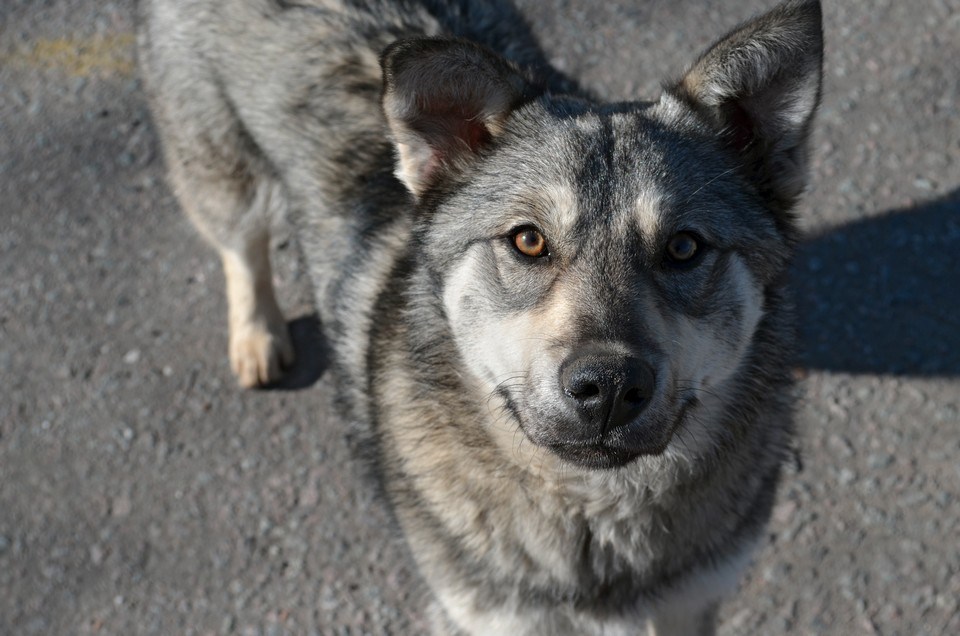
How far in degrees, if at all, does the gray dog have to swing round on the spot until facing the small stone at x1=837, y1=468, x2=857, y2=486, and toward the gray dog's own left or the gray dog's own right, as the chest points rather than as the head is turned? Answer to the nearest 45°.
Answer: approximately 90° to the gray dog's own left

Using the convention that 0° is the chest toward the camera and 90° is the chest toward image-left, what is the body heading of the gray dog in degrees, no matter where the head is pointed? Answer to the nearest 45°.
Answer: approximately 315°
